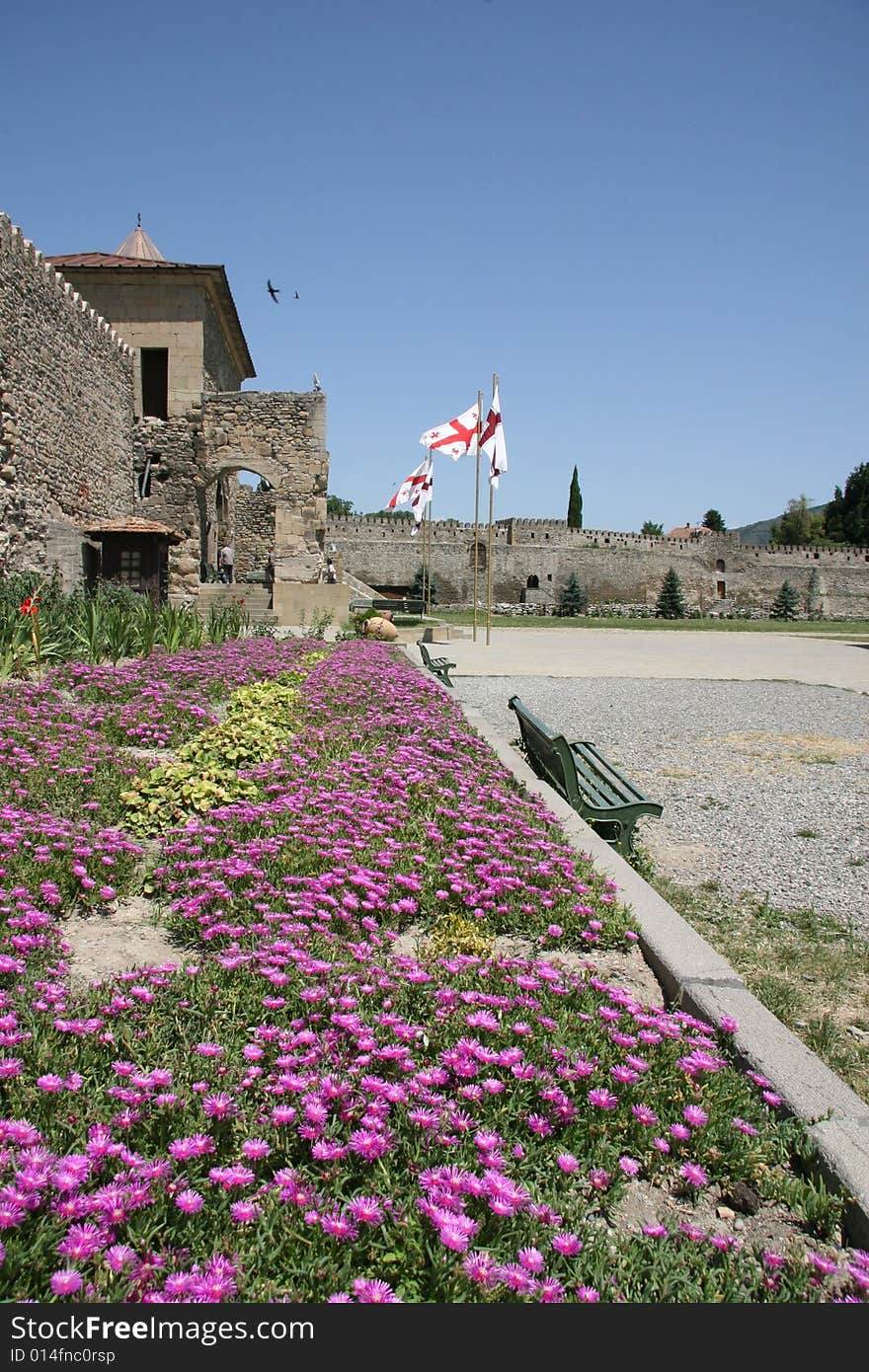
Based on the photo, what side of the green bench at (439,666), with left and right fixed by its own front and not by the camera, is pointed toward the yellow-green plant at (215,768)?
right

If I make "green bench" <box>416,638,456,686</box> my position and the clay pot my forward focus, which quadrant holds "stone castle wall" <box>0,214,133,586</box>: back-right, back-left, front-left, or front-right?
front-left

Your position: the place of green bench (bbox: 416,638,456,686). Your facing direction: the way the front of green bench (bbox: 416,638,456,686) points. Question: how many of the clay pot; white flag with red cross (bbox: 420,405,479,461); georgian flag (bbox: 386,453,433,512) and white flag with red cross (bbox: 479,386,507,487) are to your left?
4

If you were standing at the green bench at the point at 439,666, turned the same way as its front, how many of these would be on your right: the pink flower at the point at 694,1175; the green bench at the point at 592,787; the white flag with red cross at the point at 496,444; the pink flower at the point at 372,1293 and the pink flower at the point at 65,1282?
4

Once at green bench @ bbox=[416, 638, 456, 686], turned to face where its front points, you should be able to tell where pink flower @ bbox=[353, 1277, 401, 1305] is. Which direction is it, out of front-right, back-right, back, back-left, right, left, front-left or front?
right

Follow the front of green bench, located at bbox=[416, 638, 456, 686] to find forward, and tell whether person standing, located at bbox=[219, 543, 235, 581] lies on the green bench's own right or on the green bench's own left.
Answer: on the green bench's own left

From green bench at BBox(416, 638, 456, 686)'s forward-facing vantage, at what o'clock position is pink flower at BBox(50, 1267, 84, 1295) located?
The pink flower is roughly at 3 o'clock from the green bench.

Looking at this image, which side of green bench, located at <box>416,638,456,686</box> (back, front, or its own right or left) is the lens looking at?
right

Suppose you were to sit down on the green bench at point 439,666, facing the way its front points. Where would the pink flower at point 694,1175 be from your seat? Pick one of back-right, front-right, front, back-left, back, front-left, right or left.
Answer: right

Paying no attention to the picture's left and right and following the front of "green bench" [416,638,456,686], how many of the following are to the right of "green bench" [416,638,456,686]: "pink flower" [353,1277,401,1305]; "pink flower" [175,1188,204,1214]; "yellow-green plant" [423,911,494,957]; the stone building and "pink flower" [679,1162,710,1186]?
4

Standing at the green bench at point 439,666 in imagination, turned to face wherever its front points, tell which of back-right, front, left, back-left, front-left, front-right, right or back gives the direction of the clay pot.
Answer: left

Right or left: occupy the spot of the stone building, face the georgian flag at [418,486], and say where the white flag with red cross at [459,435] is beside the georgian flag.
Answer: right

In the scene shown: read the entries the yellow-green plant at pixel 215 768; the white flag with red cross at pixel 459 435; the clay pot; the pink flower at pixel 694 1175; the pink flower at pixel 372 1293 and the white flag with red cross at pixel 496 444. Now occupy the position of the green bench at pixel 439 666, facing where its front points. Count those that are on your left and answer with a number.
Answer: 3

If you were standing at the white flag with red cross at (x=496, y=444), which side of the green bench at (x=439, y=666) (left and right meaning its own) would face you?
left
